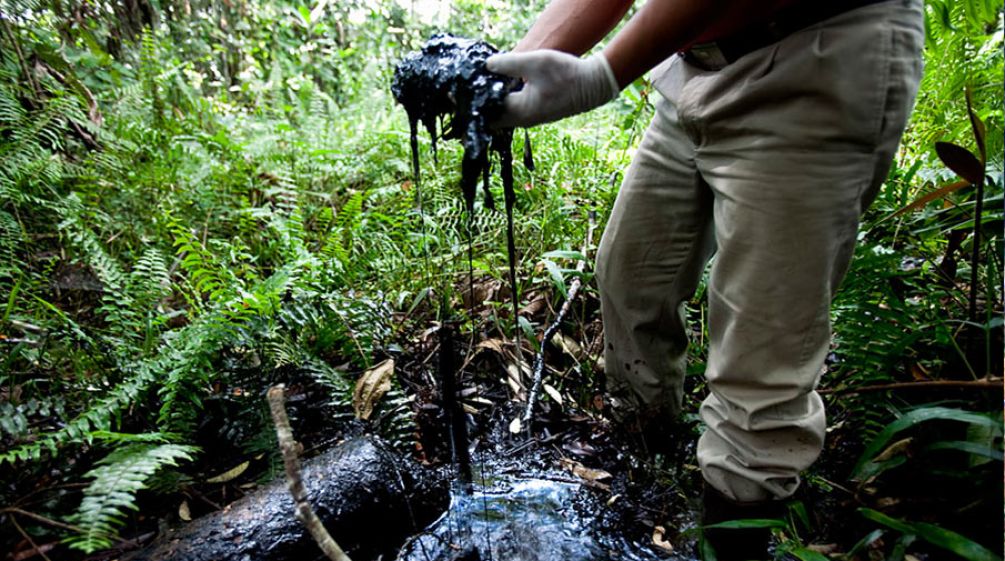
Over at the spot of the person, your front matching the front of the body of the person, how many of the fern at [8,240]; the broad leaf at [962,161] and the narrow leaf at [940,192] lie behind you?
2

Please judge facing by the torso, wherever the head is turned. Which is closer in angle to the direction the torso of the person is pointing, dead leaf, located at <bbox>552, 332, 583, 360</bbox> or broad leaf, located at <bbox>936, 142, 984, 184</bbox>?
the dead leaf

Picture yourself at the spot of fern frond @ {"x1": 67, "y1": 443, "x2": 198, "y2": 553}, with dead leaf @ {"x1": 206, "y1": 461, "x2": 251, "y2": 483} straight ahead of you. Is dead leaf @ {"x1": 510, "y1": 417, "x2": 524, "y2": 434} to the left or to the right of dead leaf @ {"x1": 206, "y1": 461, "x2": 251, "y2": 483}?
right

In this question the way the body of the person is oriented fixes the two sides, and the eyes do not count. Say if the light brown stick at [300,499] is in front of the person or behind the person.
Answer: in front

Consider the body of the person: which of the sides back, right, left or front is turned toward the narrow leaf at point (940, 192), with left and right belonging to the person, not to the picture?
back

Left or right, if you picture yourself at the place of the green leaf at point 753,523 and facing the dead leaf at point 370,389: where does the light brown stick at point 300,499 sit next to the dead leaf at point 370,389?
left

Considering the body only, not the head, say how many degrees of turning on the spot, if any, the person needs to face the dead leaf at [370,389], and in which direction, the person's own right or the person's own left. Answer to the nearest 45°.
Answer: approximately 45° to the person's own right

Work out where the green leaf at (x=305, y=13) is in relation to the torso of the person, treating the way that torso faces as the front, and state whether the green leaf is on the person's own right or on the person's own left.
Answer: on the person's own right

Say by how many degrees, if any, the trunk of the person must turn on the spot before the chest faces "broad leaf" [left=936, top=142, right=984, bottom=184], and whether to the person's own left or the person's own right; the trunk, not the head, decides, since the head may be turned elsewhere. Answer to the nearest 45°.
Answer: approximately 180°

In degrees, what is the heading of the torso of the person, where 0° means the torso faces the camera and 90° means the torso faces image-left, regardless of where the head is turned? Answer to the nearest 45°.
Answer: approximately 45°
